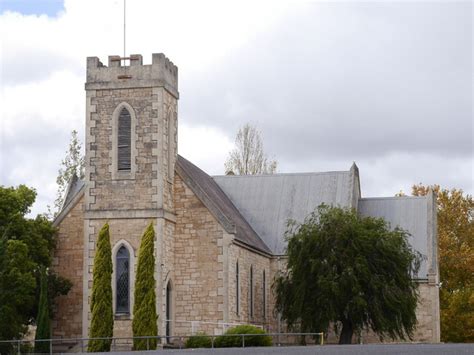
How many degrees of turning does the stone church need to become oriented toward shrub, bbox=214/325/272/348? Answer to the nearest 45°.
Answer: approximately 45° to its left

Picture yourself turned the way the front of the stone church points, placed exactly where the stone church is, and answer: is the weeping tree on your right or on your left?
on your left

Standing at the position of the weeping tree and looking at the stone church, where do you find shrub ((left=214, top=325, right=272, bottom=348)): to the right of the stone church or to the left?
left

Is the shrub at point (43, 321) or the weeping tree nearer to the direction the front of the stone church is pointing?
the shrub

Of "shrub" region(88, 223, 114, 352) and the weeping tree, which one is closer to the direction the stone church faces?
the shrub

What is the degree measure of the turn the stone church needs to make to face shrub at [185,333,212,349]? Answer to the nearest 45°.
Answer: approximately 45° to its left

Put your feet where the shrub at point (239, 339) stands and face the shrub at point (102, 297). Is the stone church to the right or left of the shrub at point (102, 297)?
right

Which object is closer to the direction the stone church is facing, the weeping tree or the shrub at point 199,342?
the shrub
